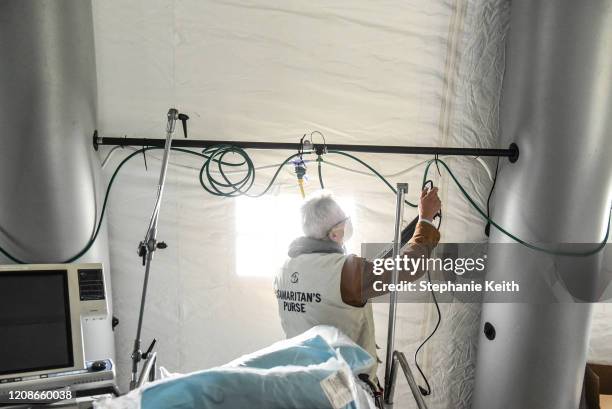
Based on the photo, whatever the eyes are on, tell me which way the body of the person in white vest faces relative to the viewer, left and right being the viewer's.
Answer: facing away from the viewer and to the right of the viewer

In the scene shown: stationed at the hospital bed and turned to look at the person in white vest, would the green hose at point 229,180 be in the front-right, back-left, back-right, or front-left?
front-left

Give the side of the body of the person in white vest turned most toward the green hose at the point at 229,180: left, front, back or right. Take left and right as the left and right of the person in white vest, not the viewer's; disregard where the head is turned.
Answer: left

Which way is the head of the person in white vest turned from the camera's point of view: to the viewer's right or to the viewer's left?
to the viewer's right
